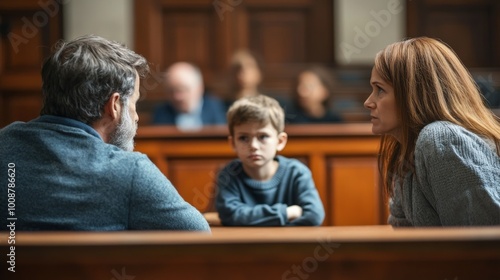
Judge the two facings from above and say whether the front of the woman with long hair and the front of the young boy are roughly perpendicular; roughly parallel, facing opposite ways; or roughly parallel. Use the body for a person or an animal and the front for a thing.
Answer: roughly perpendicular

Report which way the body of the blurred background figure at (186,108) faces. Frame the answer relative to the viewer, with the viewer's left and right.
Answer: facing the viewer

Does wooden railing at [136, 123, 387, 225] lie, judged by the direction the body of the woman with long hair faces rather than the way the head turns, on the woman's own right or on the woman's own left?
on the woman's own right

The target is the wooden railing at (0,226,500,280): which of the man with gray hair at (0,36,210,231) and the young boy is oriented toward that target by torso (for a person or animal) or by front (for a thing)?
the young boy

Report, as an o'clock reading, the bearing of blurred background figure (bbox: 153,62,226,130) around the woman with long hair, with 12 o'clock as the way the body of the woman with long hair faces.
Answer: The blurred background figure is roughly at 2 o'clock from the woman with long hair.

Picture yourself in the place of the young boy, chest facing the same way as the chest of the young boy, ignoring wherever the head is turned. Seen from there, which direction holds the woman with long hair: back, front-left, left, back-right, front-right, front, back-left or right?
front-left

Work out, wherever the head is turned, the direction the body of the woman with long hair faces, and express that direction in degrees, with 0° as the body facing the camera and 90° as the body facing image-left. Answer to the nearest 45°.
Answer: approximately 90°

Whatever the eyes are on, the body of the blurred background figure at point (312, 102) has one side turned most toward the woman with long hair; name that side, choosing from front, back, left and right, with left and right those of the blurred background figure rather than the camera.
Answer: front

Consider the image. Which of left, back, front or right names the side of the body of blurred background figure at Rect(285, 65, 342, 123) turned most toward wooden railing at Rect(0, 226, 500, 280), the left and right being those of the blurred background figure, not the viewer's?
front

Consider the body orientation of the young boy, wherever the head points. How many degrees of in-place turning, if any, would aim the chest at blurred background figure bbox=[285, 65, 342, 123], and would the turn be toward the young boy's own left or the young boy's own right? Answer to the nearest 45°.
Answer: approximately 180°

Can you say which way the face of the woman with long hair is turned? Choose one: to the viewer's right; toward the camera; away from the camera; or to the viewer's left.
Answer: to the viewer's left

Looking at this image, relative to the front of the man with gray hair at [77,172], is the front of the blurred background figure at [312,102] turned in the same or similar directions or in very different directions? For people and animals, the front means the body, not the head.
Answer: very different directions

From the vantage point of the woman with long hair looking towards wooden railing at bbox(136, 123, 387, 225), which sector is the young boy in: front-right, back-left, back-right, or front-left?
front-left

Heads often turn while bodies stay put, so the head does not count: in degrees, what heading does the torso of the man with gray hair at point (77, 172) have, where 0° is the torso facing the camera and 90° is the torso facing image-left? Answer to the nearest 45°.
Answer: approximately 225°

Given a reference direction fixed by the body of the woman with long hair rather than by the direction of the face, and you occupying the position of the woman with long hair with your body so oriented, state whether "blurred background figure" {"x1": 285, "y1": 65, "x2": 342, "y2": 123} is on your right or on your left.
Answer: on your right

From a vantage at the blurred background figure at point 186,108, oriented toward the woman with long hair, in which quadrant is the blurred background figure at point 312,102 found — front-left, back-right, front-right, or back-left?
front-left

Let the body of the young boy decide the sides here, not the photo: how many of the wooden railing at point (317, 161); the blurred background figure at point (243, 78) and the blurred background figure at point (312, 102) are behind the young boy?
3

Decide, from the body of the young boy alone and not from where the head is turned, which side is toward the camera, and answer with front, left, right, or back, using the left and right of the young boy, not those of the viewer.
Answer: front

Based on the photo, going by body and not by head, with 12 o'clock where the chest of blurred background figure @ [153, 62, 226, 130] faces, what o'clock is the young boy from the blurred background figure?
The young boy is roughly at 12 o'clock from the blurred background figure.

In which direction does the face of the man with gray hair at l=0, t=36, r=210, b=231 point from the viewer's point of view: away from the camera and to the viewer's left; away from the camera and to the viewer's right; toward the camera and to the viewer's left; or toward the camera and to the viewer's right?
away from the camera and to the viewer's right

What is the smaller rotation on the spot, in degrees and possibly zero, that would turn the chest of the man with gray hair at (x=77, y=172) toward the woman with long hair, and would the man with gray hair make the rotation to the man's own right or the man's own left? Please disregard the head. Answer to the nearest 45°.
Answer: approximately 45° to the man's own right
